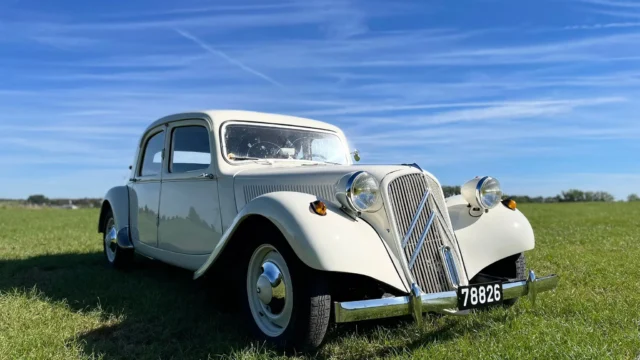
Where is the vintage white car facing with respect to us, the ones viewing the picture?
facing the viewer and to the right of the viewer
